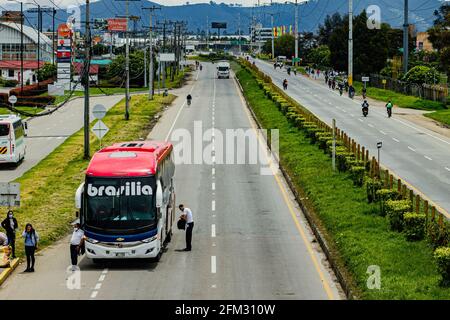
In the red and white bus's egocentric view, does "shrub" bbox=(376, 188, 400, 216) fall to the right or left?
on its left

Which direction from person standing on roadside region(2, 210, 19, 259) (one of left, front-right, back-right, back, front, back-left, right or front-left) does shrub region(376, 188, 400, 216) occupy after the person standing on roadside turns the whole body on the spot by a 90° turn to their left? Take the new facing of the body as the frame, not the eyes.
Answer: front

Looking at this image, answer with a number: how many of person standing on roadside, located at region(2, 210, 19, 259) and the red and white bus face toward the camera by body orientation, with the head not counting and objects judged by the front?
2

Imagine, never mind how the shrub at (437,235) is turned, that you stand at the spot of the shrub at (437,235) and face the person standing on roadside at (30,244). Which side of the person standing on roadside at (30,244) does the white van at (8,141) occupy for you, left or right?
right

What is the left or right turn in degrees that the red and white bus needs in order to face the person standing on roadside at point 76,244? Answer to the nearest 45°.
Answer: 0° — it already faces them

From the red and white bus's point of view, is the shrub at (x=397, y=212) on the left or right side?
on its left

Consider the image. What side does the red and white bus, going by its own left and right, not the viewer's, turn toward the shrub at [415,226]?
left

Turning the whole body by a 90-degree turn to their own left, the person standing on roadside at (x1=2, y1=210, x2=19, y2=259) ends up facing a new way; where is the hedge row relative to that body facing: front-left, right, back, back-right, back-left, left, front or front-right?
front
